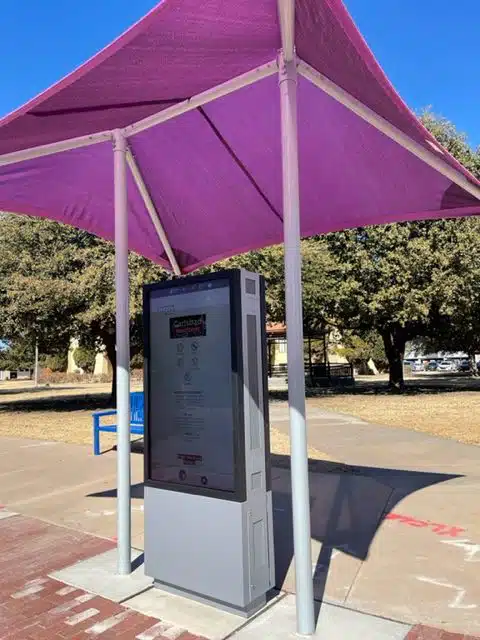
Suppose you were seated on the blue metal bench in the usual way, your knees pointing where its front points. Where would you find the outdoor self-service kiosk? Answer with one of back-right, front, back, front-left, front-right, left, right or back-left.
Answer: front-left

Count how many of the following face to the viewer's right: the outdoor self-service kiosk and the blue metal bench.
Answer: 0

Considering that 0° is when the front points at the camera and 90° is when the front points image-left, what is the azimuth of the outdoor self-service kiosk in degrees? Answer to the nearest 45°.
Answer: approximately 45°

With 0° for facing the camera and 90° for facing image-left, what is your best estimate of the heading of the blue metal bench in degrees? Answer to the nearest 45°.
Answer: approximately 45°

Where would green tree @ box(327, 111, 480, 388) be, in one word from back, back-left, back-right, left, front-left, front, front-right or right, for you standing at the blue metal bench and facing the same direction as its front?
back

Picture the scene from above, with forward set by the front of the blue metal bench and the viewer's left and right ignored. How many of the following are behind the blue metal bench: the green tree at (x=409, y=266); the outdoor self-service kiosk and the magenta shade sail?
1

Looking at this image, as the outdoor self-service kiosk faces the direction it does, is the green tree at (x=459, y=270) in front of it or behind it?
behind

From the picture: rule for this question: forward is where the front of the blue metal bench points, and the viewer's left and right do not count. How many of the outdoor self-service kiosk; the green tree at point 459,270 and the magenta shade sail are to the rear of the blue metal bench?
1

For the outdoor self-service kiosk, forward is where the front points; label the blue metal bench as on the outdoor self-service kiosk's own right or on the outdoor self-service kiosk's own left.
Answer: on the outdoor self-service kiosk's own right
